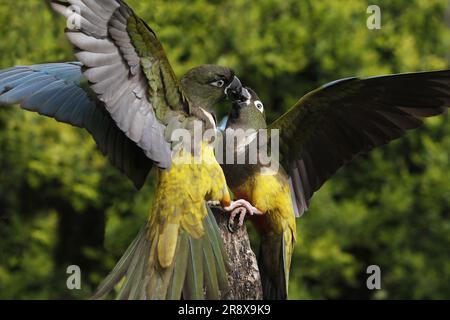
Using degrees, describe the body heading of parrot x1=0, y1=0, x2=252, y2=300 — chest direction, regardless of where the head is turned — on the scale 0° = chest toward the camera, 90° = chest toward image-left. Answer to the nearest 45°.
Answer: approximately 270°

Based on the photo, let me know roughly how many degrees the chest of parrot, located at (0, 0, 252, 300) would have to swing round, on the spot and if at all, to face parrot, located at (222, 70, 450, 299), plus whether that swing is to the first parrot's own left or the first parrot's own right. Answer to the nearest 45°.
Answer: approximately 45° to the first parrot's own left
